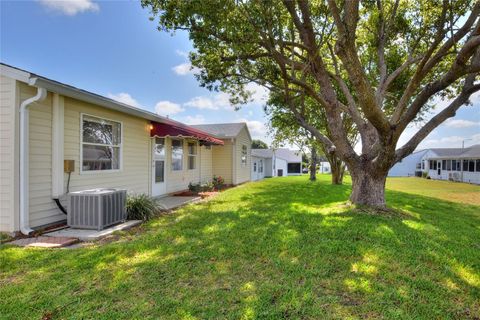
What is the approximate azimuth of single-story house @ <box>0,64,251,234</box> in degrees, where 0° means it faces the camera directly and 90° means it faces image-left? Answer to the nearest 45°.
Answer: approximately 315°

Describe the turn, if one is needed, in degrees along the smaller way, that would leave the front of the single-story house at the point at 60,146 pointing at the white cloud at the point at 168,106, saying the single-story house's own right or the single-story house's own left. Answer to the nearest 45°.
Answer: approximately 135° to the single-story house's own left

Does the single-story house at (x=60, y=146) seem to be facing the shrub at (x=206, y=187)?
no

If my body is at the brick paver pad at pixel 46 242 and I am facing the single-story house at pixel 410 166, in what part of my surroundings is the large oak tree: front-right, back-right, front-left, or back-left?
front-right

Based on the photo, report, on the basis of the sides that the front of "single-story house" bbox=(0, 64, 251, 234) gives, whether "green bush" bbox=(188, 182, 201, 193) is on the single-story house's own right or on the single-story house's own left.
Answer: on the single-story house's own left

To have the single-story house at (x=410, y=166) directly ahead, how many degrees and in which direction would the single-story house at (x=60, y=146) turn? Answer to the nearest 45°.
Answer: approximately 90° to its left

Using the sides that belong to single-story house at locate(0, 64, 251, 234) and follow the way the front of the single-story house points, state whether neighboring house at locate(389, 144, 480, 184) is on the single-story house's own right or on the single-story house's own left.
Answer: on the single-story house's own left

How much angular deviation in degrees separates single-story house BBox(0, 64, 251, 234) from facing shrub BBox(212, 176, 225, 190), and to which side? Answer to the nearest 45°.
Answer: approximately 90° to its left
